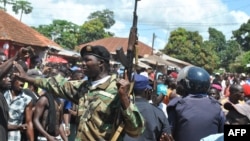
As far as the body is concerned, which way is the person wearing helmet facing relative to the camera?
away from the camera

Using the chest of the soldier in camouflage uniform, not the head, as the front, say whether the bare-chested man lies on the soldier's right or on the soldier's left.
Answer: on the soldier's right

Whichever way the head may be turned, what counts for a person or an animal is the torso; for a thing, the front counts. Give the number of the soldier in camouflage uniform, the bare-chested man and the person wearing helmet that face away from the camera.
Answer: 1

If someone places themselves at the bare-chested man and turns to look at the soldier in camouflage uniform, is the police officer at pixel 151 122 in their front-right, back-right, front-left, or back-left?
front-left

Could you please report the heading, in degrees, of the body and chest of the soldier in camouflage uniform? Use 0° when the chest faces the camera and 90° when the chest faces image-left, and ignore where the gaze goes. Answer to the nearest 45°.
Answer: approximately 45°

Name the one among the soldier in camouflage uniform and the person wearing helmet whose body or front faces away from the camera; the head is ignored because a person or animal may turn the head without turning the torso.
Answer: the person wearing helmet

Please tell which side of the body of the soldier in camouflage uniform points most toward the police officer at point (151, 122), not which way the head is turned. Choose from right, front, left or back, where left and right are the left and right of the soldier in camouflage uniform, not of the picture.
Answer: back

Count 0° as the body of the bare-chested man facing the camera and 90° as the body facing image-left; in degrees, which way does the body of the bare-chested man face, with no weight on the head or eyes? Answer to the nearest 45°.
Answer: approximately 315°
